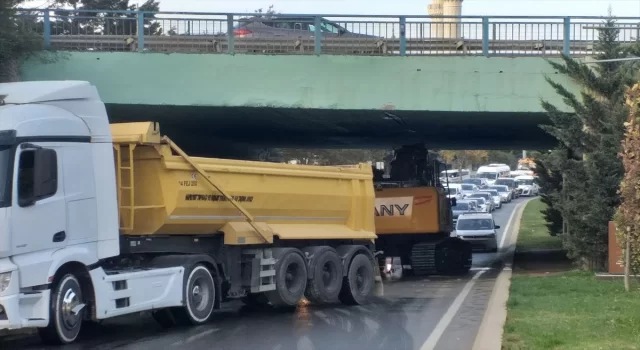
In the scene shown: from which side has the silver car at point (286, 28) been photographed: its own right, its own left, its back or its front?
right

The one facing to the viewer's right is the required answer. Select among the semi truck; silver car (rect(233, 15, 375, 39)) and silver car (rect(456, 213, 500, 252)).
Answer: silver car (rect(233, 15, 375, 39))

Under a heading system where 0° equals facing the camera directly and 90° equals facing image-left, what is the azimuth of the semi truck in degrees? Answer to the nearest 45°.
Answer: approximately 45°

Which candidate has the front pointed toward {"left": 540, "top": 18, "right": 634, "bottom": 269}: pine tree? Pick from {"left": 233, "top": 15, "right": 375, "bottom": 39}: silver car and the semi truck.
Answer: the silver car

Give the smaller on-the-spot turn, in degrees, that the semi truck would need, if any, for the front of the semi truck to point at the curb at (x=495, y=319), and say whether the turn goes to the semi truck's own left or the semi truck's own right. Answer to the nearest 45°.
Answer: approximately 135° to the semi truck's own left

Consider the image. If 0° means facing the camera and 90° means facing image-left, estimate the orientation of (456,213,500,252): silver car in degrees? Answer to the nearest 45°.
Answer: approximately 0°

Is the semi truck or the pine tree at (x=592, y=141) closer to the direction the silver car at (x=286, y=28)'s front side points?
the pine tree

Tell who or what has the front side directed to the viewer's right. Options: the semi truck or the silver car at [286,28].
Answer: the silver car

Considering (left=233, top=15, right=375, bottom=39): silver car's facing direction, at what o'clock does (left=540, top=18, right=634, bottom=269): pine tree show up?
The pine tree is roughly at 12 o'clock from the silver car.
